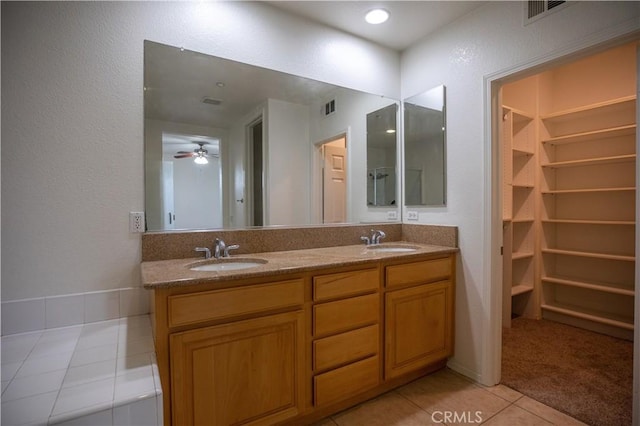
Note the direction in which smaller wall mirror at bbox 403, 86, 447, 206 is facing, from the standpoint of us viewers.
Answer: facing the viewer and to the left of the viewer

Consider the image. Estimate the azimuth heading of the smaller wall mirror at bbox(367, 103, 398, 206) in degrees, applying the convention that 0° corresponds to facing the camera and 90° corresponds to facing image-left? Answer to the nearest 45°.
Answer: approximately 45°

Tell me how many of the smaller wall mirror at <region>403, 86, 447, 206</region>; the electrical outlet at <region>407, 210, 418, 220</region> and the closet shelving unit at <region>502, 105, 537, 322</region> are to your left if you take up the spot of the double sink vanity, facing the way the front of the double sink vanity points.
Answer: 3

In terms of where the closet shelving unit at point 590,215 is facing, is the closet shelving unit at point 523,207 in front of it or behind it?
in front

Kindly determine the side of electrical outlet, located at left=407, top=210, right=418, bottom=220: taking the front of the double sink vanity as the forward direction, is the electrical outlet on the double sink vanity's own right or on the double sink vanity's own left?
on the double sink vanity's own left

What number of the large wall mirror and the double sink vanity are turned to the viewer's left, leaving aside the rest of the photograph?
0

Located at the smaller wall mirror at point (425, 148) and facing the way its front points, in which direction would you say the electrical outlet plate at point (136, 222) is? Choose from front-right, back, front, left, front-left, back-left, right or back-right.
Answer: front

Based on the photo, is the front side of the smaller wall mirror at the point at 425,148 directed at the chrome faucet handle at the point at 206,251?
yes

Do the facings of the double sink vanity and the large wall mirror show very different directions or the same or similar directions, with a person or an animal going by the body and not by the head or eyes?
same or similar directions

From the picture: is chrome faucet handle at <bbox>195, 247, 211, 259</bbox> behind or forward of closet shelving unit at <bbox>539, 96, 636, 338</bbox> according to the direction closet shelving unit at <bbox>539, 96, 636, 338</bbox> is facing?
forward
